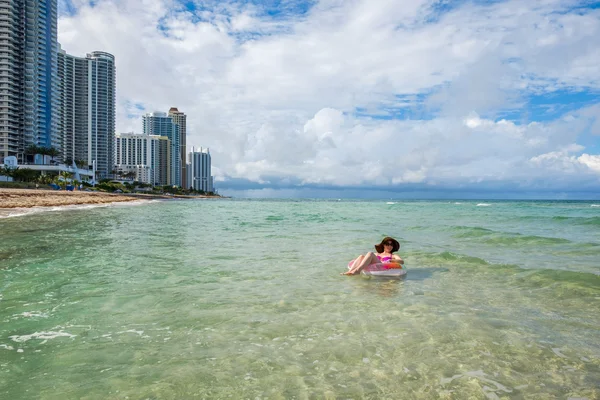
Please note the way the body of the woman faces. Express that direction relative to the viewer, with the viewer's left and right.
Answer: facing the viewer and to the left of the viewer
